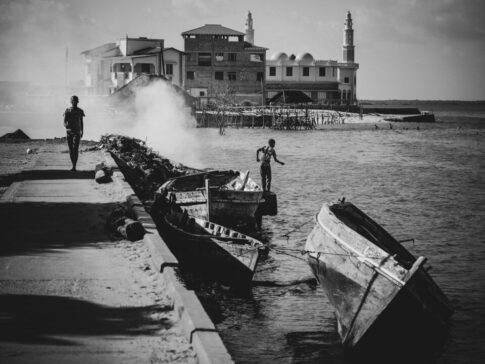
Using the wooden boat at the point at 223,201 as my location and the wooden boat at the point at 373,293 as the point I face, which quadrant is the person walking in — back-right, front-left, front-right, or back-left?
back-right

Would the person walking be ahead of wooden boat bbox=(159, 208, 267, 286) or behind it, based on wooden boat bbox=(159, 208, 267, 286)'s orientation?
behind

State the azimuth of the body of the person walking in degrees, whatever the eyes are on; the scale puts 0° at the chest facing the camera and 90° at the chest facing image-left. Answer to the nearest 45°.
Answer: approximately 0°

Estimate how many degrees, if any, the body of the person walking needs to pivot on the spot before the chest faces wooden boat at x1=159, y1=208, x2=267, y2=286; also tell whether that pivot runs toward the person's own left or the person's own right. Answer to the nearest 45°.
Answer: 0° — they already face it

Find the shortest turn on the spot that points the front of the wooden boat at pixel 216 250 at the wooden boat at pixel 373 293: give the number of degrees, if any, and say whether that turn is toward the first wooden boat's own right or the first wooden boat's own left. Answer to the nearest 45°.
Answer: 0° — it already faces it

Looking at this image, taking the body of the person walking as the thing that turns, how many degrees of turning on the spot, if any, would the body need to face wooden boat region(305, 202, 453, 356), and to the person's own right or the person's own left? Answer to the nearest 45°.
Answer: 0° — they already face it

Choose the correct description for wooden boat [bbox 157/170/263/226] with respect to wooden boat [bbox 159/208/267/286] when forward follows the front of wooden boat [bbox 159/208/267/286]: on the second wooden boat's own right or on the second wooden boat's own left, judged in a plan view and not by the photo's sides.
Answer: on the second wooden boat's own left
